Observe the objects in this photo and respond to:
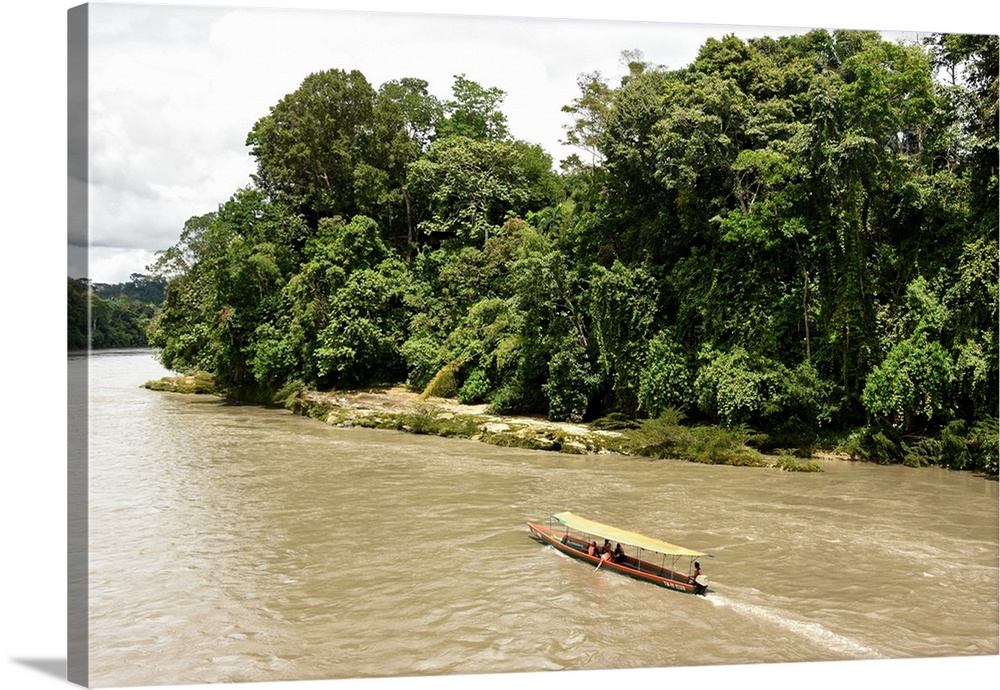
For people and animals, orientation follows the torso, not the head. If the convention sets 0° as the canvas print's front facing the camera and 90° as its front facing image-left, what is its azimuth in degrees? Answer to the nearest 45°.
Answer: approximately 315°
